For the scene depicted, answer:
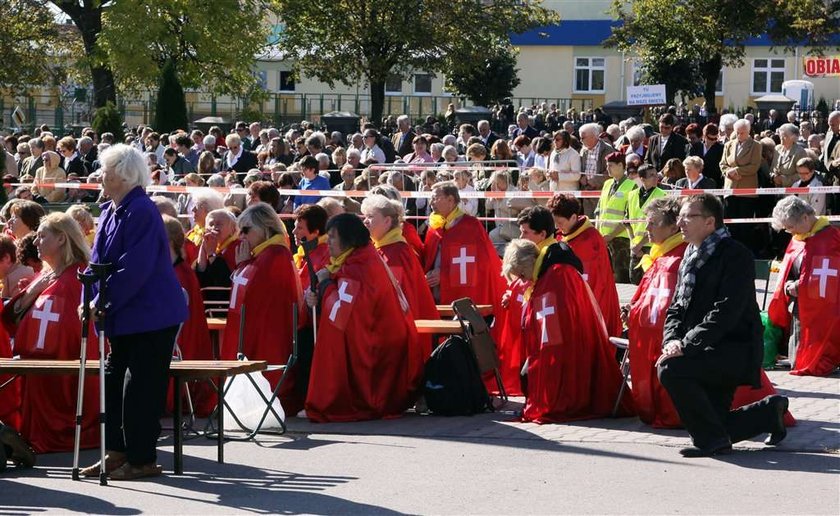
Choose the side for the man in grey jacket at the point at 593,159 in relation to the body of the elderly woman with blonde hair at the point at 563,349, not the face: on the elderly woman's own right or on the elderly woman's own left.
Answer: on the elderly woman's own right

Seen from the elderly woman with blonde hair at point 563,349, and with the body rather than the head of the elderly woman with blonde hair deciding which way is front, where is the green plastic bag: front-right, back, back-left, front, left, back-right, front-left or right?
back-right

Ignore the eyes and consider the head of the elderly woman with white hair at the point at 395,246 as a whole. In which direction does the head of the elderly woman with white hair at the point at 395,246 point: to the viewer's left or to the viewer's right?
to the viewer's left

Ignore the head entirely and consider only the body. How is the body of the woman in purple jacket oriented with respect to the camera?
to the viewer's left

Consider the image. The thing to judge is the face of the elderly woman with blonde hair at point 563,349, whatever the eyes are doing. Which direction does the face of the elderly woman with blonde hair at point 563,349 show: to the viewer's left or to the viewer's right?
to the viewer's left
